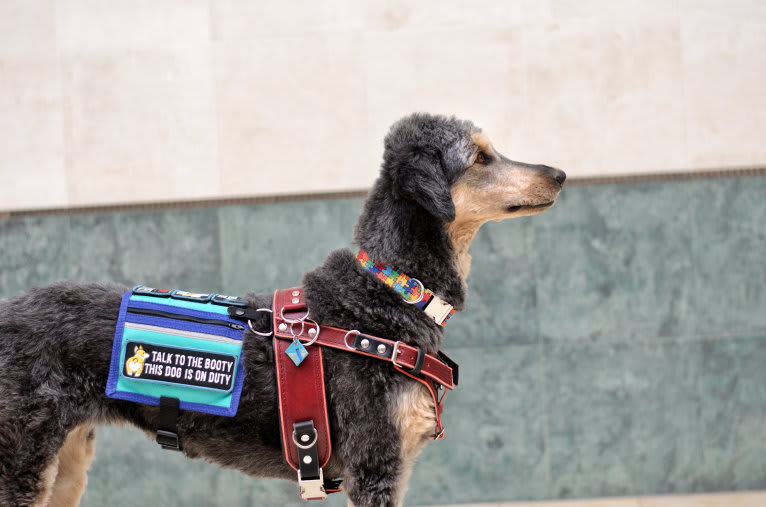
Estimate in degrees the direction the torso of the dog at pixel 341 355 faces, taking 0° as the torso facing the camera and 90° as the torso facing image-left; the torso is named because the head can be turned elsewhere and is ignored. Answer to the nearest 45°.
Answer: approximately 270°
